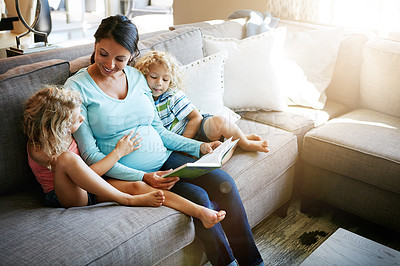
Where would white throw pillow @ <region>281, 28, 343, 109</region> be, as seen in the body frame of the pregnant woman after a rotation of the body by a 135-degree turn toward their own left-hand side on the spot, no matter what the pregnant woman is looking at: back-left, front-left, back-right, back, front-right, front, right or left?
front-right

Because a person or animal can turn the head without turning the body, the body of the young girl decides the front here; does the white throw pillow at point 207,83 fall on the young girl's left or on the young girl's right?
on the young girl's left

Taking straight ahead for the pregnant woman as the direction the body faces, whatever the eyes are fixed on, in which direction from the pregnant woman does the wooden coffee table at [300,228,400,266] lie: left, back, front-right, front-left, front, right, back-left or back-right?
front

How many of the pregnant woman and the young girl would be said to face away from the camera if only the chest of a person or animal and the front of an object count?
0

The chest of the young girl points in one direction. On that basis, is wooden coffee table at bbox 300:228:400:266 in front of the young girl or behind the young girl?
in front

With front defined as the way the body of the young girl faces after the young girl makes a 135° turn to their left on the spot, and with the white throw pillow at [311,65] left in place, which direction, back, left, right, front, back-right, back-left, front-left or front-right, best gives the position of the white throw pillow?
right

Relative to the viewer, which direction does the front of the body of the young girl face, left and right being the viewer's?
facing to the right of the viewer

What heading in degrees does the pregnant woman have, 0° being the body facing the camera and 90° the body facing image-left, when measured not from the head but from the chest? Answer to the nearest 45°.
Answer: approximately 315°
